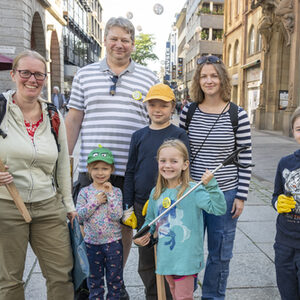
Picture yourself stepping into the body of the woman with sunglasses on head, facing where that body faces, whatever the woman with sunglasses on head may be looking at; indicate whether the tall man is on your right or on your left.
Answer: on your right

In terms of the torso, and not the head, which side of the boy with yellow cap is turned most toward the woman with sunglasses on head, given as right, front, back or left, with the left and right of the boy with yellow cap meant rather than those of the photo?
left

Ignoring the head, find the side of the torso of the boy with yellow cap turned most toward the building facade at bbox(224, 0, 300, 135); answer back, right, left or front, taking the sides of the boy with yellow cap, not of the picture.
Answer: back

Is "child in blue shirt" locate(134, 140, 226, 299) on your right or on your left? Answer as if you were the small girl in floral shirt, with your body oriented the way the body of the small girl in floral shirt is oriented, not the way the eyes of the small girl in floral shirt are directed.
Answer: on your left

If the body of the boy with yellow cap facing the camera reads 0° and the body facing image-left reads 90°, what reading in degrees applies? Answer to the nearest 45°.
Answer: approximately 0°

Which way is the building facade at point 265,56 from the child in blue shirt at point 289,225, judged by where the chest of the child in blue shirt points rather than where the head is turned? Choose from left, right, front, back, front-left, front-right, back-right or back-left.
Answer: back

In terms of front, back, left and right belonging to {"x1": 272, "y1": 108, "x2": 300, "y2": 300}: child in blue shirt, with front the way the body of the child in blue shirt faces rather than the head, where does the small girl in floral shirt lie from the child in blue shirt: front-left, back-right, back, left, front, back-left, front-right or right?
right

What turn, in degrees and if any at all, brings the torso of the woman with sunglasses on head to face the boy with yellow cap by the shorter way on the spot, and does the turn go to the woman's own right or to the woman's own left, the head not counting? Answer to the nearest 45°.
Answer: approximately 90° to the woman's own right
